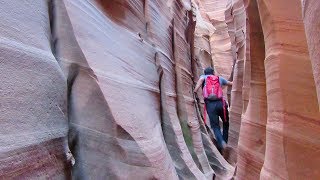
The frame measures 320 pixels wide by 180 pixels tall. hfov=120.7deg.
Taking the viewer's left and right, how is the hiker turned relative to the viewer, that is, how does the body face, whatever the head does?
facing away from the viewer
